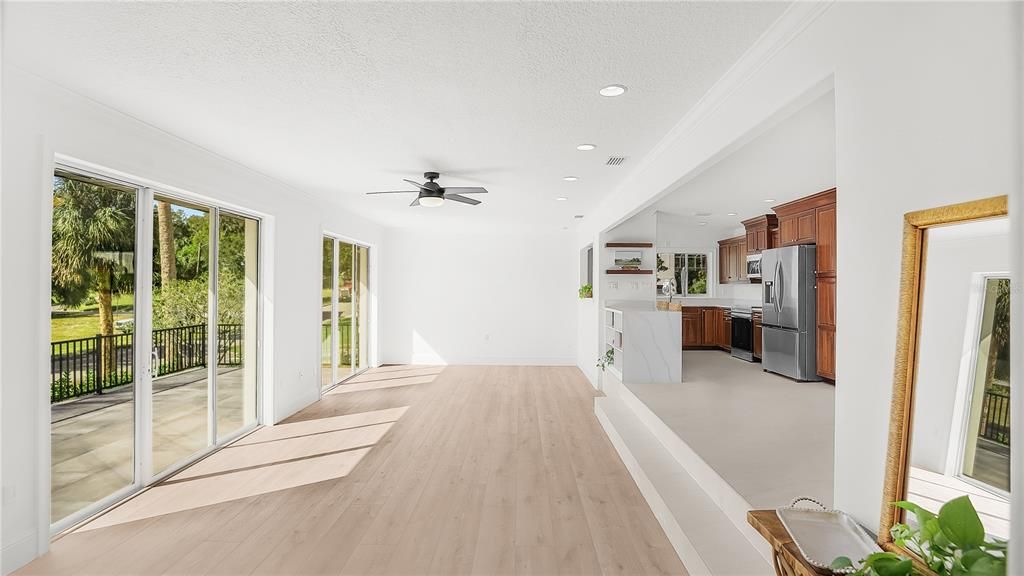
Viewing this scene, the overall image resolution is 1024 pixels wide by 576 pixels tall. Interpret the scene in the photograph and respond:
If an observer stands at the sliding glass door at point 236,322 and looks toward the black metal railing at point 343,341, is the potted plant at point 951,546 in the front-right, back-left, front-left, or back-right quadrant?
back-right

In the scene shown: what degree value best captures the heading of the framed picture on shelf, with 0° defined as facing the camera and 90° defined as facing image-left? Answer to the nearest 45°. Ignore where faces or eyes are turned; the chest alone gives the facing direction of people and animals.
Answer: approximately 0°

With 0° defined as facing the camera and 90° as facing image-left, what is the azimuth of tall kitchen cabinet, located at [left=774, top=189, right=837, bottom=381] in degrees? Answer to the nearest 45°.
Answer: approximately 45°

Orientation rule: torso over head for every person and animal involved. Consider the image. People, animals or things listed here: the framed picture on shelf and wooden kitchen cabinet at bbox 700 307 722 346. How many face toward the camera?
2

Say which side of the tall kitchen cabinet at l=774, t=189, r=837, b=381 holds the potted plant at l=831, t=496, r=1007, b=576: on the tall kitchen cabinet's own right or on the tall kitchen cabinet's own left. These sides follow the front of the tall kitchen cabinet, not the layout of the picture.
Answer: on the tall kitchen cabinet's own left

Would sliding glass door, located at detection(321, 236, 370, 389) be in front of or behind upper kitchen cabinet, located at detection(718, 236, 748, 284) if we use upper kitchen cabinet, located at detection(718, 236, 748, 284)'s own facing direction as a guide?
in front

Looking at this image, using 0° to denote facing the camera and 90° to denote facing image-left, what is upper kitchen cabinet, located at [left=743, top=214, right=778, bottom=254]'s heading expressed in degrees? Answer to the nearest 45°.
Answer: approximately 45°

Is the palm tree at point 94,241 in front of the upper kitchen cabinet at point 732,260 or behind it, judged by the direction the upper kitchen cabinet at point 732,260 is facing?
in front
